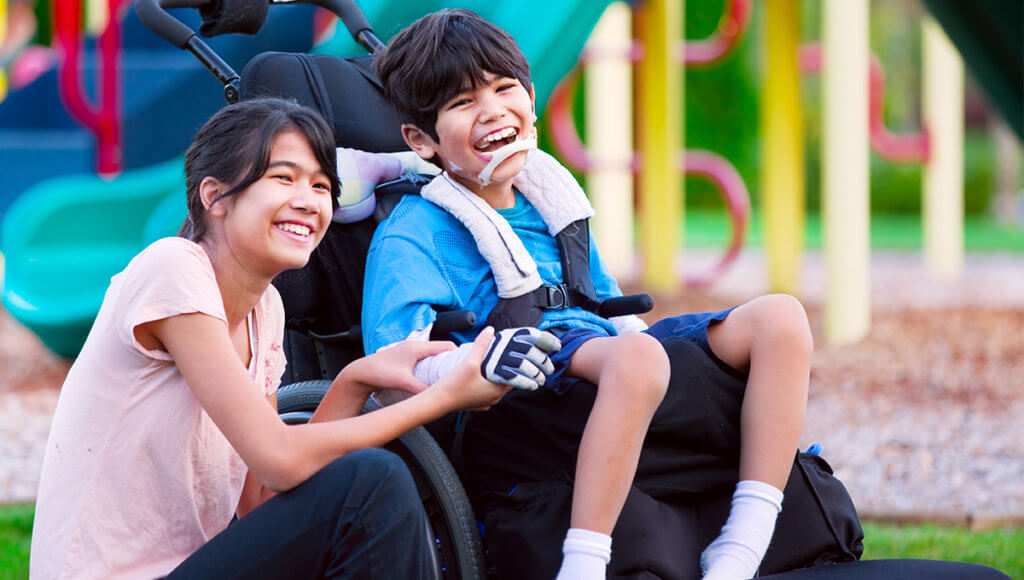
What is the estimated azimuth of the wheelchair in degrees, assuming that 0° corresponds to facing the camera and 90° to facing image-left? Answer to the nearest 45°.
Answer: approximately 315°

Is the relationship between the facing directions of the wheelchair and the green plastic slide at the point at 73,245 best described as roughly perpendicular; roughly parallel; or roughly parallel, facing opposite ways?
roughly perpendicular

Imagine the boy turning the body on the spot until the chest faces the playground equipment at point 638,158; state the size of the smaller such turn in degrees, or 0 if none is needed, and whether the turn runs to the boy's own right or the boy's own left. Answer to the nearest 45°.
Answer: approximately 135° to the boy's own left

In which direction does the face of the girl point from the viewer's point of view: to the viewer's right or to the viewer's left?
to the viewer's right

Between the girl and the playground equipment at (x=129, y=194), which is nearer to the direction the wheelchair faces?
the girl

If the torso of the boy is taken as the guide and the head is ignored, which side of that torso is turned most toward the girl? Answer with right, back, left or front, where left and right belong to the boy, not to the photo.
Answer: right

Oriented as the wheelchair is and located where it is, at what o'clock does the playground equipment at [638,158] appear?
The playground equipment is roughly at 8 o'clock from the wheelchair.

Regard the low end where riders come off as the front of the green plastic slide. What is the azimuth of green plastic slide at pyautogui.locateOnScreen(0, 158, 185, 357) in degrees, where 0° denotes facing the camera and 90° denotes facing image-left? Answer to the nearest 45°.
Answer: approximately 45°

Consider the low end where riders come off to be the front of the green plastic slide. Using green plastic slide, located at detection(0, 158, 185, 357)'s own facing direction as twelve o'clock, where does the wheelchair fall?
The wheelchair is roughly at 10 o'clock from the green plastic slide.

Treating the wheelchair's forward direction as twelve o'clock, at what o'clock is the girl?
The girl is roughly at 4 o'clock from the wheelchair.

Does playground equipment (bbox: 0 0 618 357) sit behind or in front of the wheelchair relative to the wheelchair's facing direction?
behind
